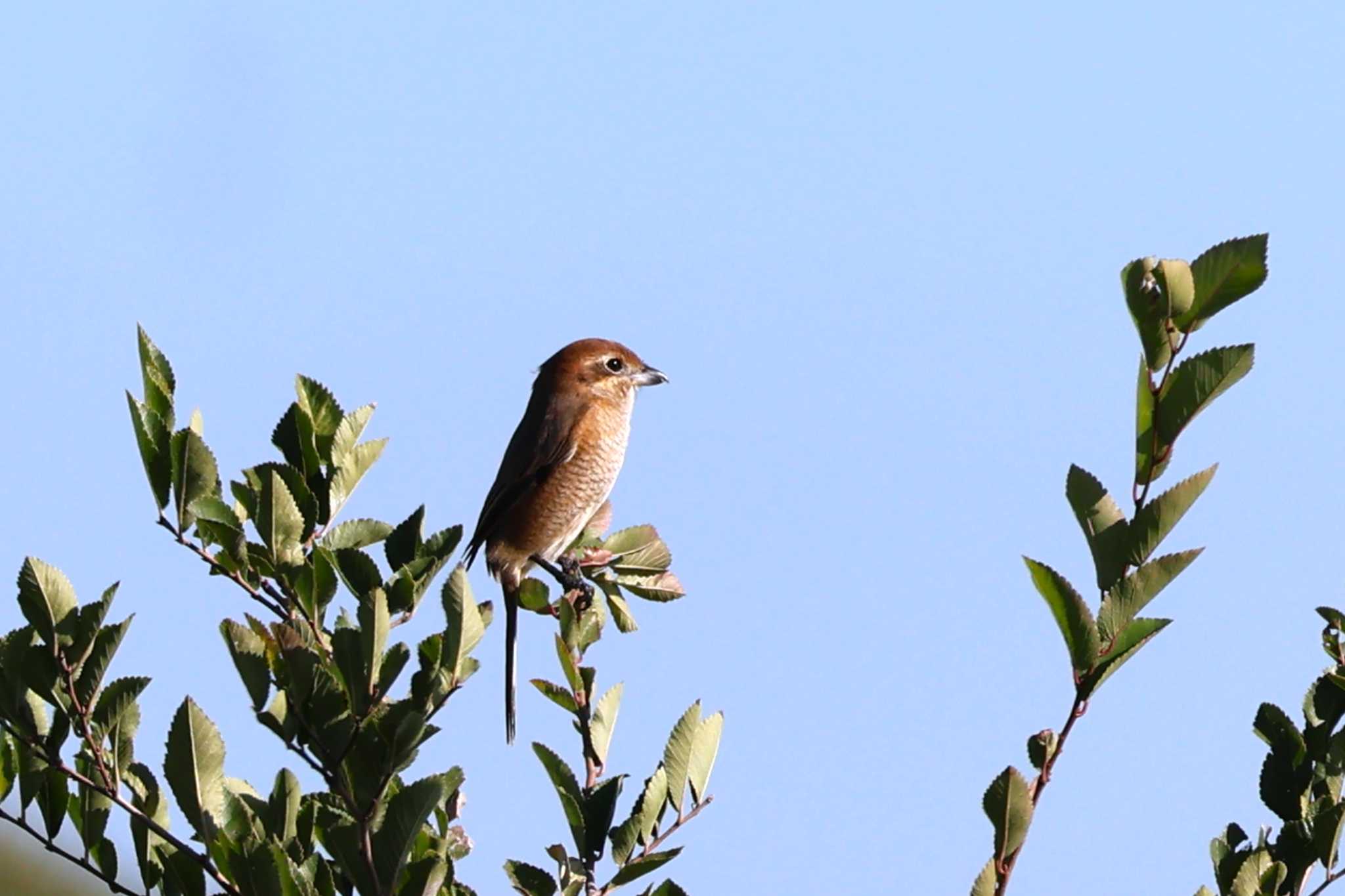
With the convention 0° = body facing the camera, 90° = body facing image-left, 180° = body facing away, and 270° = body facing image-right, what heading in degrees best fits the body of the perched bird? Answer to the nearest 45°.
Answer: approximately 270°
